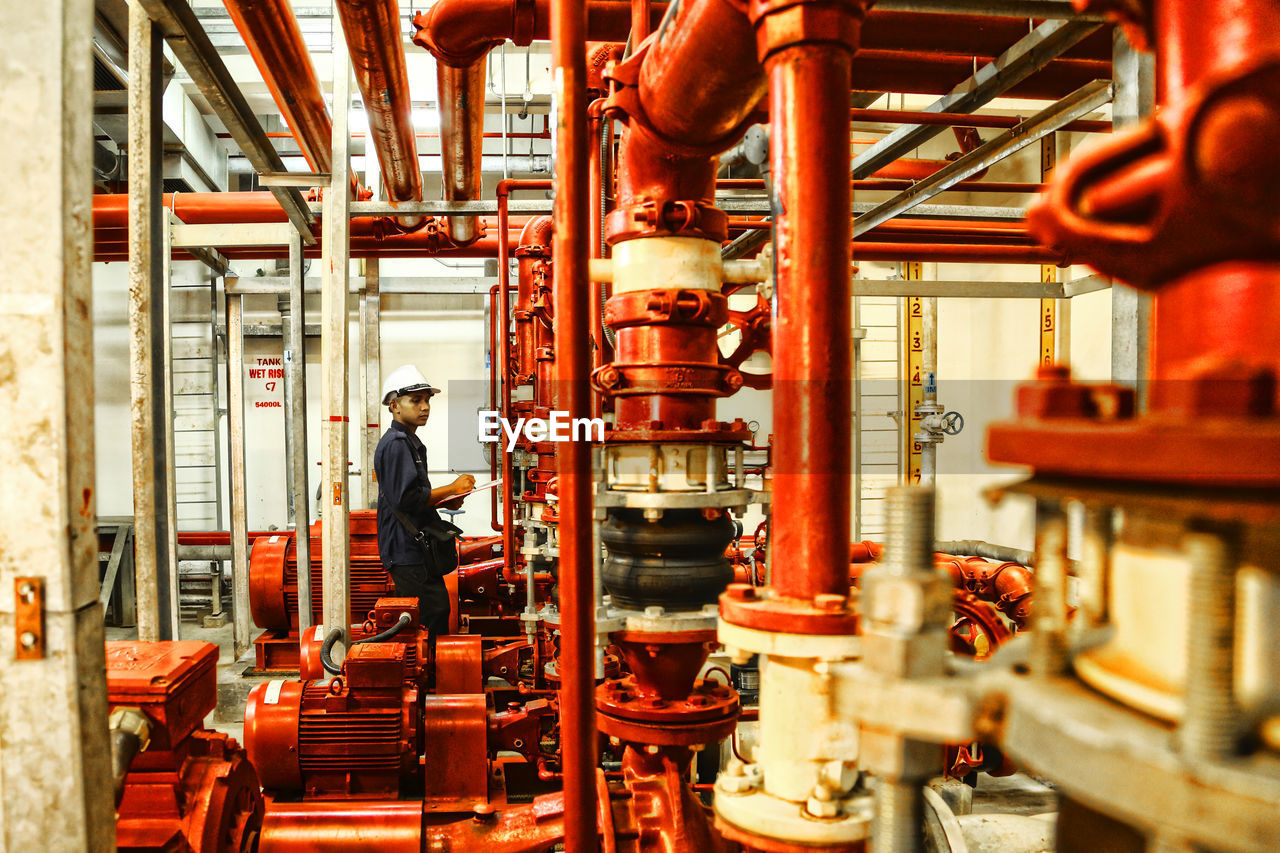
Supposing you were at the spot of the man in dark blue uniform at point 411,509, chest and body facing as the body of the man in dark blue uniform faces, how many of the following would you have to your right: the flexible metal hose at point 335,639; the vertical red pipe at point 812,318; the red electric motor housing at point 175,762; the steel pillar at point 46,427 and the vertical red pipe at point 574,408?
5

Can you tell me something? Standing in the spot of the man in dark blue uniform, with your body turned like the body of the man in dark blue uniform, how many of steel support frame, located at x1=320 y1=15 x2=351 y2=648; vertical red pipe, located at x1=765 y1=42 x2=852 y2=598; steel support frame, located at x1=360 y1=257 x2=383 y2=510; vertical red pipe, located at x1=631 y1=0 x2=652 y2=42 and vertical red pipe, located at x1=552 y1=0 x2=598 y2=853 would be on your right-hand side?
4

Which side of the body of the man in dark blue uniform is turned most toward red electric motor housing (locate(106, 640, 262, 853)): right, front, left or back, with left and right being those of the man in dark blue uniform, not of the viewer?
right

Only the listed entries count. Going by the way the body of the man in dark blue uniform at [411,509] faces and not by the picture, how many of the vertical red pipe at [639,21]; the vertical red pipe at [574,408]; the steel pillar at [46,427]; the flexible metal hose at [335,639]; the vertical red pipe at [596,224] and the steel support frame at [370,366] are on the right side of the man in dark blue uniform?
5

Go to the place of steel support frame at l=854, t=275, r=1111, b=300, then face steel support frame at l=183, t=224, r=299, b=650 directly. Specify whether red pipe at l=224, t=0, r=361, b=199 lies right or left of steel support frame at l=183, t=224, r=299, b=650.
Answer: left

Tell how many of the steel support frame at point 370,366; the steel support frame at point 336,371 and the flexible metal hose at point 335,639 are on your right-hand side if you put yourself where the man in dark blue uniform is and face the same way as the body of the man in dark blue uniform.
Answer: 2

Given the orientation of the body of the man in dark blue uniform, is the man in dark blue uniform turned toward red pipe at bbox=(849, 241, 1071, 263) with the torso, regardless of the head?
yes

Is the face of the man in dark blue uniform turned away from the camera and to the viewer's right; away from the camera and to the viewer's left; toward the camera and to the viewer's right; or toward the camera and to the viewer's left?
toward the camera and to the viewer's right

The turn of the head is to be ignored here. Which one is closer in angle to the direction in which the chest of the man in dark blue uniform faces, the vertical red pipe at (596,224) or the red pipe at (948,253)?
the red pipe

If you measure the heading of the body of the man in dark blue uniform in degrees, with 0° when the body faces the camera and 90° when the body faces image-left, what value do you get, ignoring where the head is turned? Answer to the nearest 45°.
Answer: approximately 270°

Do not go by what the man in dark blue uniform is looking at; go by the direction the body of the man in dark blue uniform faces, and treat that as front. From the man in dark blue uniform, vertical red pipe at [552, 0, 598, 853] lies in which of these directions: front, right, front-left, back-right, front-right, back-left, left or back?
right

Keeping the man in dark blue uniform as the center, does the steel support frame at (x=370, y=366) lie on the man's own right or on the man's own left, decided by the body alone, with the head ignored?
on the man's own left
